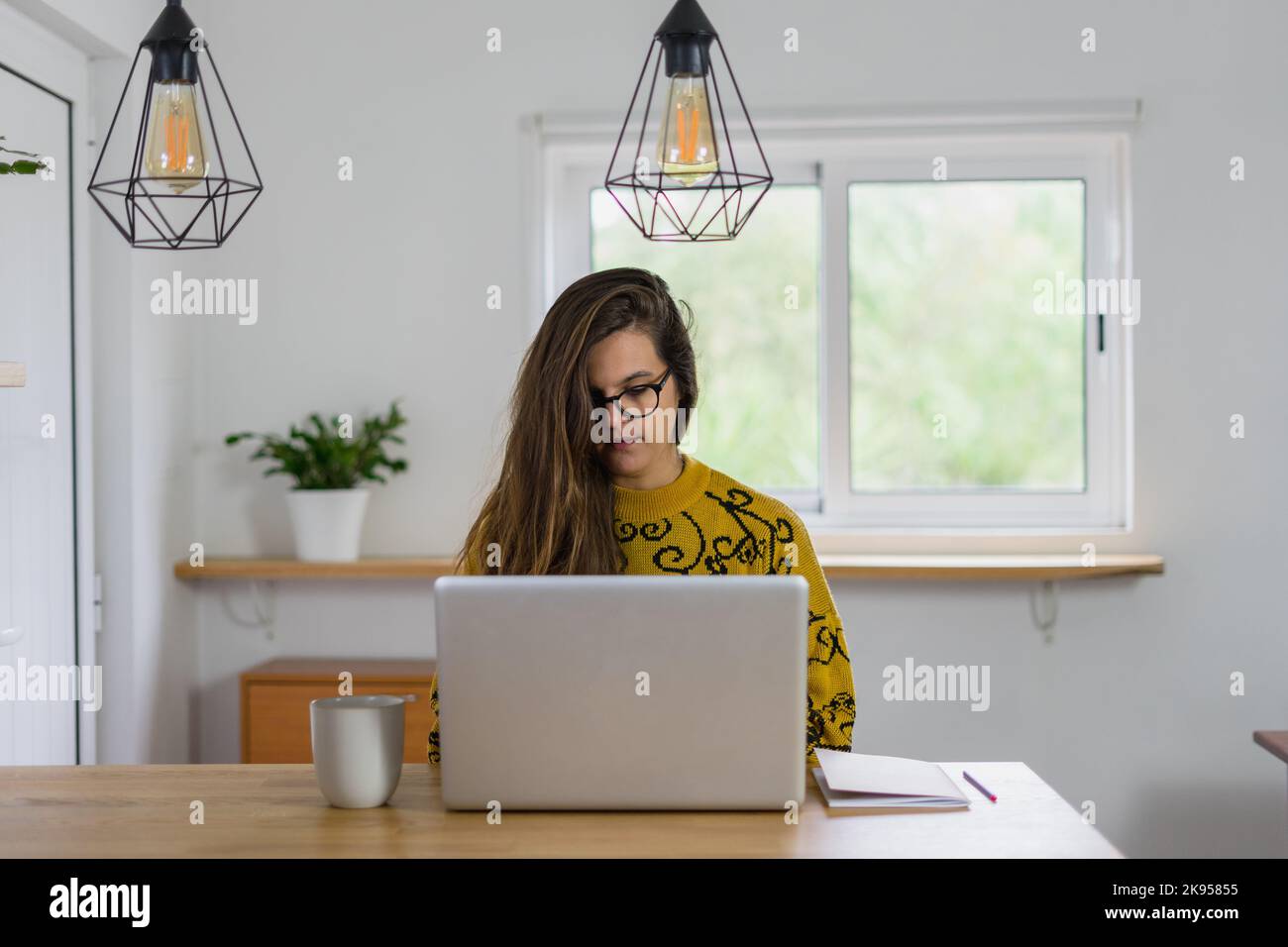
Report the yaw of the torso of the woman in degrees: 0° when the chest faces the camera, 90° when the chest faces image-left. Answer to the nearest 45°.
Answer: approximately 0°

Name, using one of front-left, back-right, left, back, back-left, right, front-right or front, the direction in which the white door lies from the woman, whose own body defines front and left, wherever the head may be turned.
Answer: back-right

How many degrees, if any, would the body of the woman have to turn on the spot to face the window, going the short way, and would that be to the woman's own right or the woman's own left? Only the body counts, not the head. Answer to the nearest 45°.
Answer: approximately 135° to the woman's own left

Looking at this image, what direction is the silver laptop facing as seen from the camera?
away from the camera

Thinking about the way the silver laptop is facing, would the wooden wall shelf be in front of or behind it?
in front

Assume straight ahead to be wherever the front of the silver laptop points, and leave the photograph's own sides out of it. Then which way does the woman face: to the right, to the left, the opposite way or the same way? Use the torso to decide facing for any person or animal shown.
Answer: the opposite way

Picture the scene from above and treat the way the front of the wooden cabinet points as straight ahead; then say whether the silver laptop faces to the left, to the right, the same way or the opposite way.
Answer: the opposite way

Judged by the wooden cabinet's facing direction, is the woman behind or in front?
in front
